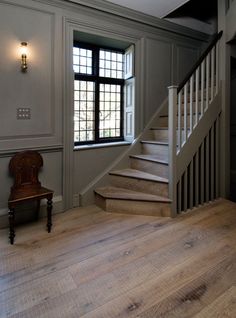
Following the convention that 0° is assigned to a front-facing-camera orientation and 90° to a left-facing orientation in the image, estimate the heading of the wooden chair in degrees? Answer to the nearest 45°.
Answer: approximately 315°

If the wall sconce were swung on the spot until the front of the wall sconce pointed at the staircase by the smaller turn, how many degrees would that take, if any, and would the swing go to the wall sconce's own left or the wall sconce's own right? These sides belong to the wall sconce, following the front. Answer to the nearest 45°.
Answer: approximately 90° to the wall sconce's own left

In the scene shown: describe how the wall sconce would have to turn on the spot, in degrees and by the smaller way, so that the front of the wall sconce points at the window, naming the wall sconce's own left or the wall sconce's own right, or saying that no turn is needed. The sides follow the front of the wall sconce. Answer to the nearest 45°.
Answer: approximately 135° to the wall sconce's own left

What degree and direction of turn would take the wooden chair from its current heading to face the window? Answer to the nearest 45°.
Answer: approximately 90° to its left

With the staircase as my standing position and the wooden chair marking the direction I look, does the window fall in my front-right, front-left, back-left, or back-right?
front-right

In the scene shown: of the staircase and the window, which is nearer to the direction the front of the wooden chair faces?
the staircase

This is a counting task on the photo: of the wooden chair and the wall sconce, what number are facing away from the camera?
0

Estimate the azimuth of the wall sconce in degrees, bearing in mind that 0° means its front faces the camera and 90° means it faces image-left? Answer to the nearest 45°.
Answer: approximately 0°
